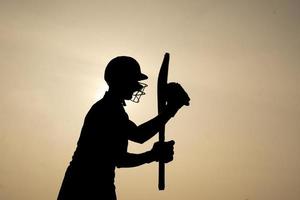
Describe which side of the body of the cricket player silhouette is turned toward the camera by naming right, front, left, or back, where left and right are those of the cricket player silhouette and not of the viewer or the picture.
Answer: right
